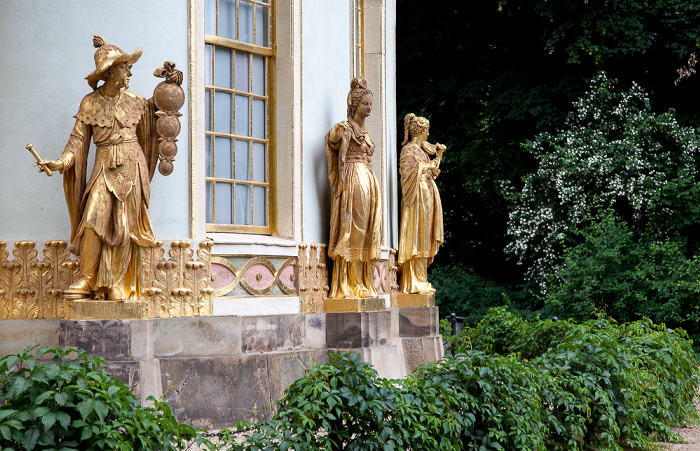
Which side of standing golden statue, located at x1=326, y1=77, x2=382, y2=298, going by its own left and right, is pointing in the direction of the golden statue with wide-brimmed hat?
right

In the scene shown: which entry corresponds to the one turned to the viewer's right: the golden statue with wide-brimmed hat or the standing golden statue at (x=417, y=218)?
the standing golden statue

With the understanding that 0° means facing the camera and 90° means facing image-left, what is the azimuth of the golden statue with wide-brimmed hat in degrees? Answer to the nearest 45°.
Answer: approximately 0°

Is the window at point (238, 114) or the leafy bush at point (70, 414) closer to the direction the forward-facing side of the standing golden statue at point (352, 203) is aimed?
the leafy bush

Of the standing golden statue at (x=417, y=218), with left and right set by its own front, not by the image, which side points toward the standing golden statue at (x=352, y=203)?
right

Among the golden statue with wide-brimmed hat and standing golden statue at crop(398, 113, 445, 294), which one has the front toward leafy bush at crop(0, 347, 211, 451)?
the golden statue with wide-brimmed hat

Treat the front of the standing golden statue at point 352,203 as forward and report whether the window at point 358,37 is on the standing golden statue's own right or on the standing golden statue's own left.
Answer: on the standing golden statue's own left

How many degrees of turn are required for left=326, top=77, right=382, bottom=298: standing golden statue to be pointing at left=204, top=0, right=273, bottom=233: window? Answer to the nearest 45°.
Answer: approximately 90° to its right

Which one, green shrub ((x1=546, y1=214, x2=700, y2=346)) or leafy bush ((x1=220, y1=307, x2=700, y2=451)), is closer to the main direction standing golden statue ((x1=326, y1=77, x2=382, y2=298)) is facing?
the leafy bush
